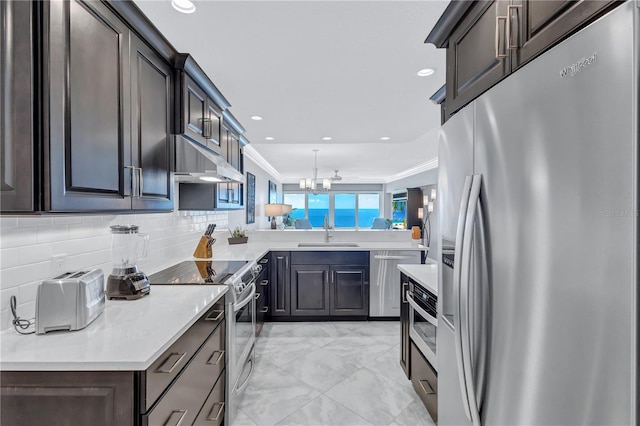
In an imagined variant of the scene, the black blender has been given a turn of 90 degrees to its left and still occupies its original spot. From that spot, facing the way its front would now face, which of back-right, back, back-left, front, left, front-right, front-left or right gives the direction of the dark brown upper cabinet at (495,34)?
right

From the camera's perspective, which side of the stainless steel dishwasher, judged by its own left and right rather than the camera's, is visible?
front

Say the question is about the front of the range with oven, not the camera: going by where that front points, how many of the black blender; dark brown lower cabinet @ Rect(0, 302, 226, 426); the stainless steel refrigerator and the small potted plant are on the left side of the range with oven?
1

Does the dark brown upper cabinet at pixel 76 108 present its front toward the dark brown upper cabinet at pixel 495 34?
yes

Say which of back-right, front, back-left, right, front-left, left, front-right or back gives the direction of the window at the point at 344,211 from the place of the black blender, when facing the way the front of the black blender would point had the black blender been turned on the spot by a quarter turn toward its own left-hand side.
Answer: front

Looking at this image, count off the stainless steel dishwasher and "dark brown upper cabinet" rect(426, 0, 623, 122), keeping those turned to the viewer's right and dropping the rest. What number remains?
0

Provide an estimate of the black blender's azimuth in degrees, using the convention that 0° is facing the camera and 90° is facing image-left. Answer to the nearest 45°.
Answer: approximately 315°

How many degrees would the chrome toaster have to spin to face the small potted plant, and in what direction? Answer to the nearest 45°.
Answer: approximately 90° to its left

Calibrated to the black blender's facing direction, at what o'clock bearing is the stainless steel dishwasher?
The stainless steel dishwasher is roughly at 10 o'clock from the black blender.

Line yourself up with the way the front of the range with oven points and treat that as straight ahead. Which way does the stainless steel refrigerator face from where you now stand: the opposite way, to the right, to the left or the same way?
the opposite way

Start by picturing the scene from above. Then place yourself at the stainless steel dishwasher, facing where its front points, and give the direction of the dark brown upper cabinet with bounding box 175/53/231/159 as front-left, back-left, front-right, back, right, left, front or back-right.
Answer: front-right

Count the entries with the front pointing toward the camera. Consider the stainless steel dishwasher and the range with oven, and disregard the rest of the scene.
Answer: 1

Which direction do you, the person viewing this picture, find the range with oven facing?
facing to the right of the viewer

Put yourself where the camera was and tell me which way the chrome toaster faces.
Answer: facing the viewer and to the right of the viewer

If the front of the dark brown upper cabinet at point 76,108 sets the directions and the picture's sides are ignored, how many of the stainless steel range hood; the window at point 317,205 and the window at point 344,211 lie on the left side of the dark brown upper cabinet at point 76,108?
3

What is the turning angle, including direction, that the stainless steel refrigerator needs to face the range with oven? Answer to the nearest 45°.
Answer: approximately 45° to its right

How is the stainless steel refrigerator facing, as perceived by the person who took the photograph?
facing the viewer and to the left of the viewer

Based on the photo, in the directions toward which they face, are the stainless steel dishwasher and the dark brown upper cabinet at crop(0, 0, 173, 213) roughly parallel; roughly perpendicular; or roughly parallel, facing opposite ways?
roughly perpendicular

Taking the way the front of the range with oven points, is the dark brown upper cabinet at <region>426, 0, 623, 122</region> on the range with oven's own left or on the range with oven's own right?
on the range with oven's own right
